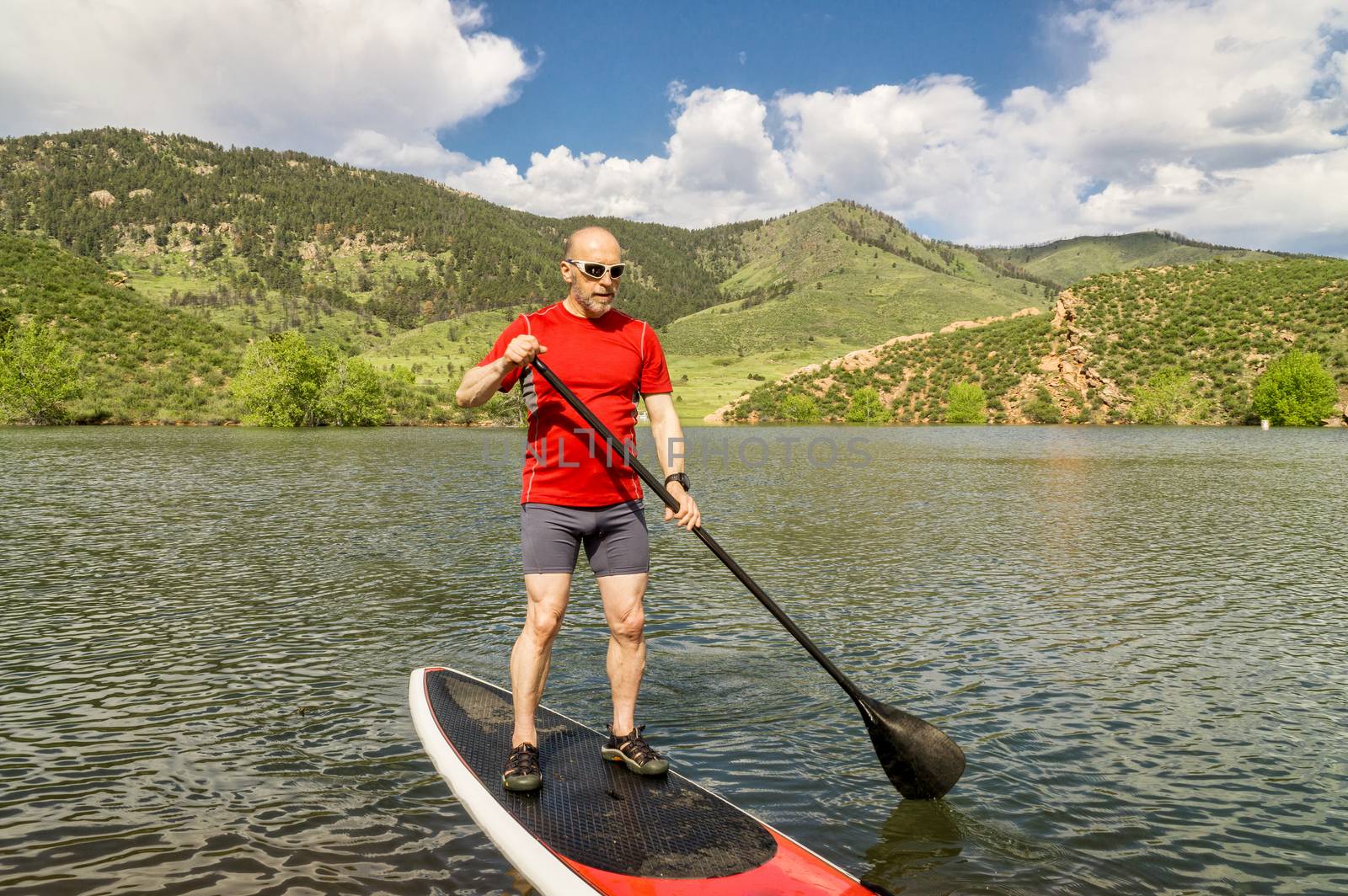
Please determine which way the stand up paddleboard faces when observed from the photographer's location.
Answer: facing the viewer and to the right of the viewer

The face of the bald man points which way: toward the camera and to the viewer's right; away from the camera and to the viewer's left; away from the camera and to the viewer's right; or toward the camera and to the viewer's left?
toward the camera and to the viewer's right
